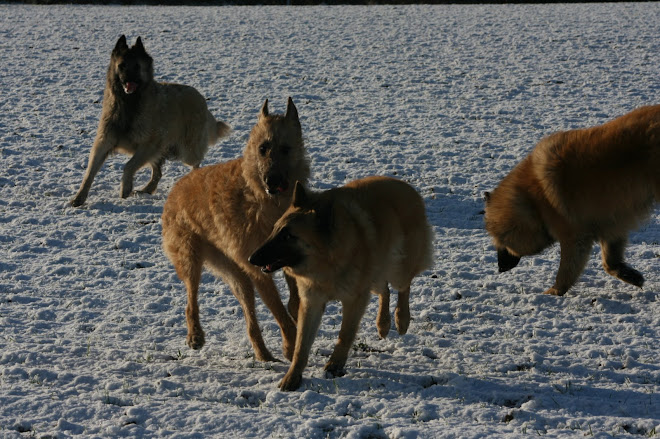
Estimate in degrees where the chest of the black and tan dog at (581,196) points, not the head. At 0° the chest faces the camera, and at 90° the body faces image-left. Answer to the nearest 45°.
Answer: approximately 90°

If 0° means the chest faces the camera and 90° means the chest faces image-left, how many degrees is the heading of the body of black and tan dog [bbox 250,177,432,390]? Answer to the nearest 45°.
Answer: approximately 45°

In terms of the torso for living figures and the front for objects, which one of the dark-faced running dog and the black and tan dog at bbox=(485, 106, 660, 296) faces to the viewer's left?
the black and tan dog

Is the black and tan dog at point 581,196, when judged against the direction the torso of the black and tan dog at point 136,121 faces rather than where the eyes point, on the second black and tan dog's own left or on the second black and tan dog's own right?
on the second black and tan dog's own left

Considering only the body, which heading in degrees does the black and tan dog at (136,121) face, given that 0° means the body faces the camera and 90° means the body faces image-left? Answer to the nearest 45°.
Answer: approximately 45°

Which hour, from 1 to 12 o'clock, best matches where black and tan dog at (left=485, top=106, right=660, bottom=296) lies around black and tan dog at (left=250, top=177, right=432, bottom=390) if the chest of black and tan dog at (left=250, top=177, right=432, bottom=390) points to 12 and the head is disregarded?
black and tan dog at (left=485, top=106, right=660, bottom=296) is roughly at 6 o'clock from black and tan dog at (left=250, top=177, right=432, bottom=390).

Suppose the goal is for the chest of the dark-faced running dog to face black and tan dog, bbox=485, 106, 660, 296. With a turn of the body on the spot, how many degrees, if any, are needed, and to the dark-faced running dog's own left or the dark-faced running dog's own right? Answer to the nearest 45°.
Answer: approximately 45° to the dark-faced running dog's own left
